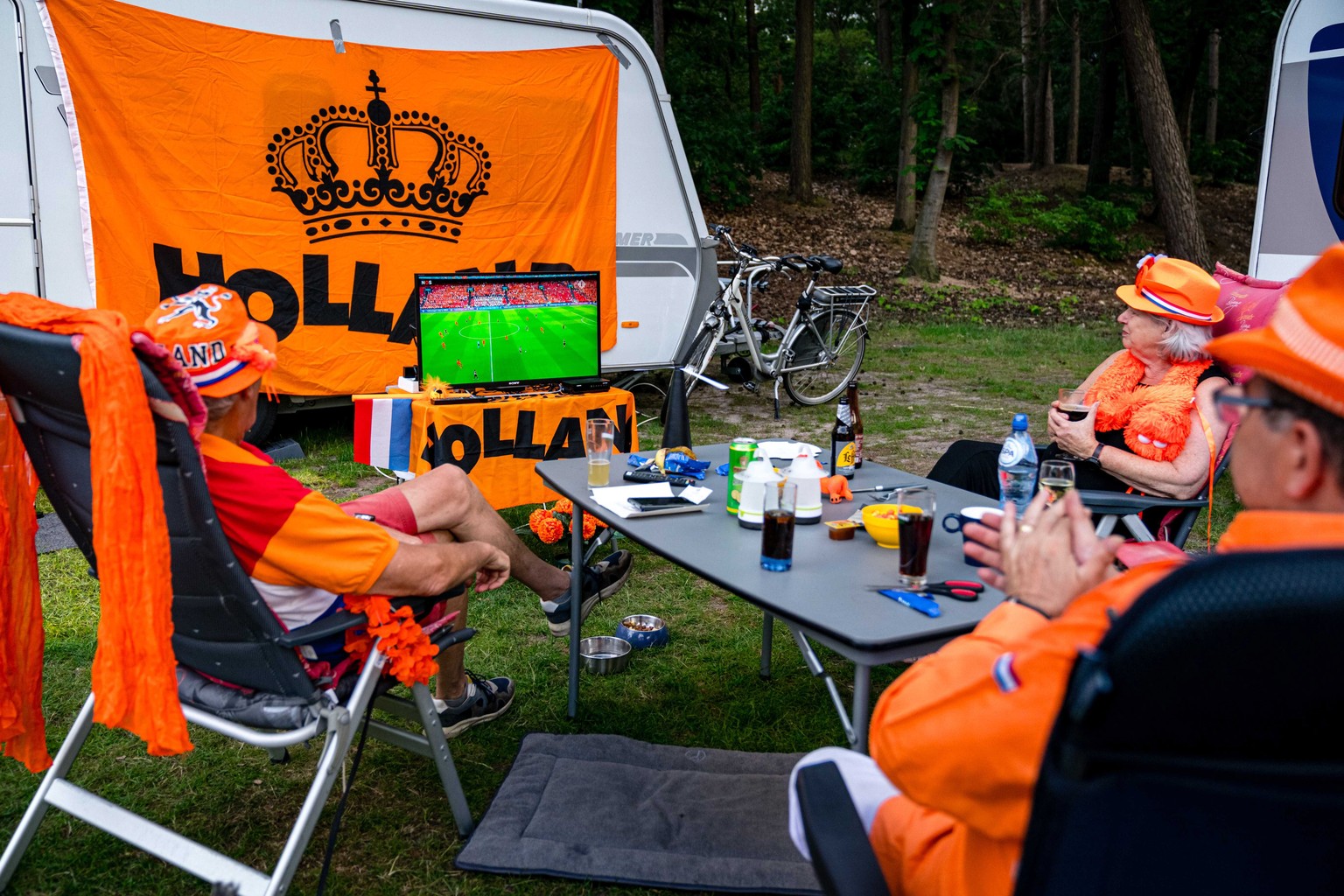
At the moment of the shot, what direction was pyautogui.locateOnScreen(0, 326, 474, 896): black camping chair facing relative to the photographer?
facing away from the viewer and to the right of the viewer

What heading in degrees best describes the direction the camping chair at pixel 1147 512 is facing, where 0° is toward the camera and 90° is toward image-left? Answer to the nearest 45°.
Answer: approximately 90°

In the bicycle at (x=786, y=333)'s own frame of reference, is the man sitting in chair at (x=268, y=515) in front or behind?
in front

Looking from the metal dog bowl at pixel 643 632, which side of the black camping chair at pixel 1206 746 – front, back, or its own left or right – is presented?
front

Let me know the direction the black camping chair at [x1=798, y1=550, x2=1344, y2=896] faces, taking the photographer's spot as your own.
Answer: facing away from the viewer and to the left of the viewer

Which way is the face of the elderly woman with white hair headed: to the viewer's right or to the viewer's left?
to the viewer's left

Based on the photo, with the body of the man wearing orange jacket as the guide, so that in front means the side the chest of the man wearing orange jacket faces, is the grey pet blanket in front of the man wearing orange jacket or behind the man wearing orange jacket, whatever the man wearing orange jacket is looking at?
in front

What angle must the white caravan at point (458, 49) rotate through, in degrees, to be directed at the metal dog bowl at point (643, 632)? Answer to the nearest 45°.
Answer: approximately 90° to its right

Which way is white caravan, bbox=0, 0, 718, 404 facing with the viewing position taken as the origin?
facing to the right of the viewer

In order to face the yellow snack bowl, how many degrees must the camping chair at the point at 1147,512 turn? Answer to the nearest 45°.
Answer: approximately 45° to its left

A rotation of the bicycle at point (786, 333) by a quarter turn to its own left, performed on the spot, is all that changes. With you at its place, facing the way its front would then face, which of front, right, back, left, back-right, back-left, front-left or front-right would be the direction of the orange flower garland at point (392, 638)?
front-right

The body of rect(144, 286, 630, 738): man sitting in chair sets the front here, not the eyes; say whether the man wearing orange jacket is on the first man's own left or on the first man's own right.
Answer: on the first man's own right
